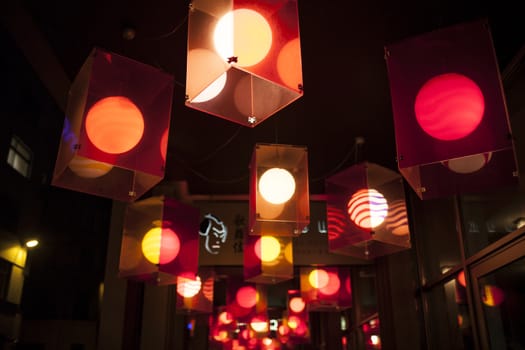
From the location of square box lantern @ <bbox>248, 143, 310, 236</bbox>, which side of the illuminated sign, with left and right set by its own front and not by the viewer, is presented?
front

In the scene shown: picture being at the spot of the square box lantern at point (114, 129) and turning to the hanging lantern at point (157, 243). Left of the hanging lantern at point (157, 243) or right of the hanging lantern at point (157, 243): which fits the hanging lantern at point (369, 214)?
right

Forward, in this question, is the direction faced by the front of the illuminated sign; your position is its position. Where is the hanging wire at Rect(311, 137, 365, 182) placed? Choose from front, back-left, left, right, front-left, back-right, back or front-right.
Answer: front-left

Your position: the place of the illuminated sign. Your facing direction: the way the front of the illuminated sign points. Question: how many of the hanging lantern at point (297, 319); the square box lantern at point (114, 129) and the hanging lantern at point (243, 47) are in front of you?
2

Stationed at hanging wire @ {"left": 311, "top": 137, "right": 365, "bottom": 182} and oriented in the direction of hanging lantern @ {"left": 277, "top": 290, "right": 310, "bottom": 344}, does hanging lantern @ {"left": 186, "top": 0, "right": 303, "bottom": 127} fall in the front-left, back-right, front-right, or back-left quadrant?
back-left

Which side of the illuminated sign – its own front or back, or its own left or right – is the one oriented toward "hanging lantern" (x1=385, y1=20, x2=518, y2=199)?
front

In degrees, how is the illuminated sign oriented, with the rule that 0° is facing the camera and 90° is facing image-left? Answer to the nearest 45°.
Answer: approximately 0°

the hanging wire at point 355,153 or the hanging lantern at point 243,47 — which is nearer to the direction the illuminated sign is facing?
the hanging lantern

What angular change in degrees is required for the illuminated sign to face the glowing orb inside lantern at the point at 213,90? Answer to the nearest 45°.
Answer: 0° — it already faces it
